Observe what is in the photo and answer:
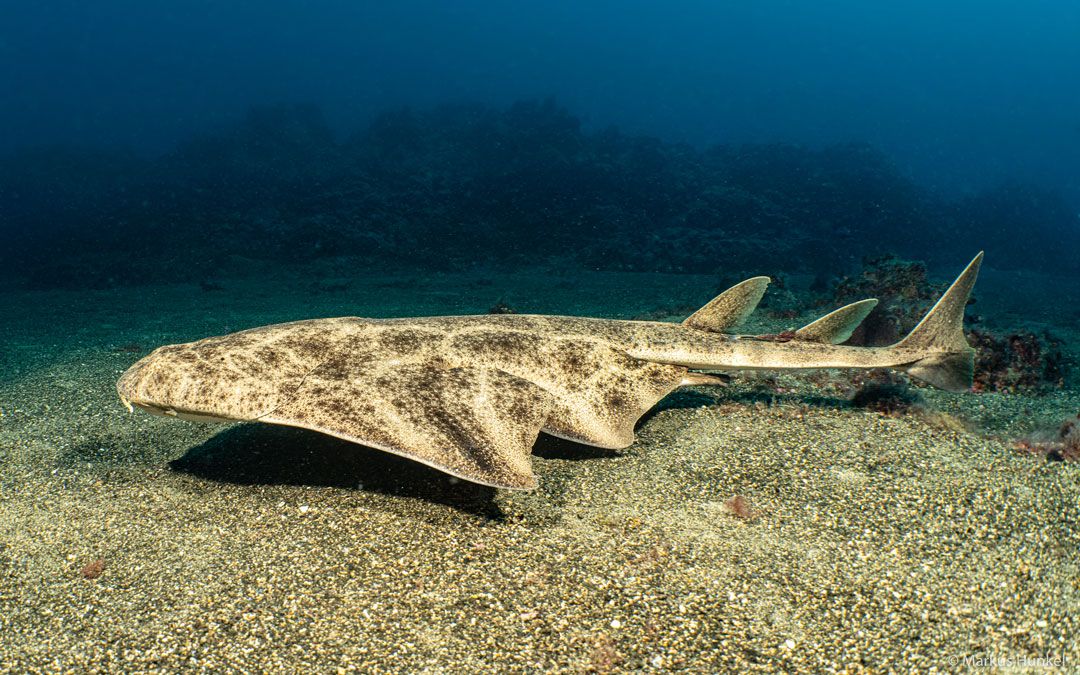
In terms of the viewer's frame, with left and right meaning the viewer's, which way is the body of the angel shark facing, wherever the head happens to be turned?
facing to the left of the viewer
